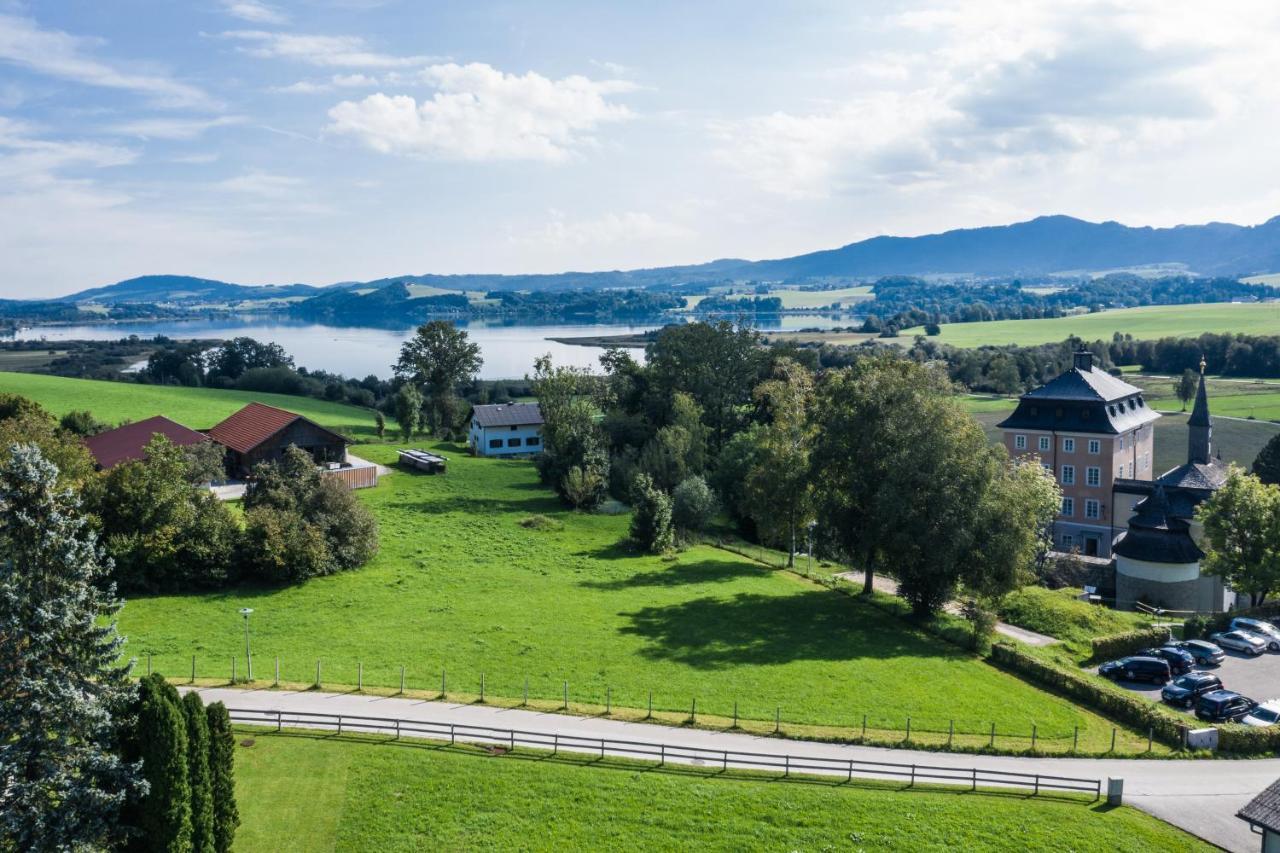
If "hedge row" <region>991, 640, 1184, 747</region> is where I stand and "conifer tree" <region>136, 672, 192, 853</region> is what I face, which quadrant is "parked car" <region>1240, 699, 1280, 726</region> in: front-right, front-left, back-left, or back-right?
back-left

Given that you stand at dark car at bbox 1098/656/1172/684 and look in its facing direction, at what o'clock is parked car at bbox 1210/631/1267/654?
The parked car is roughly at 4 o'clock from the dark car.

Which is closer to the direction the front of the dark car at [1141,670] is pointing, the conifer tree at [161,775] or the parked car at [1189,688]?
the conifer tree

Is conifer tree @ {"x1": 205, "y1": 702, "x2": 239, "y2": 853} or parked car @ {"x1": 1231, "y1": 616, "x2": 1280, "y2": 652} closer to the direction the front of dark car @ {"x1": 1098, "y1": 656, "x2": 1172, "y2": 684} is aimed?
the conifer tree

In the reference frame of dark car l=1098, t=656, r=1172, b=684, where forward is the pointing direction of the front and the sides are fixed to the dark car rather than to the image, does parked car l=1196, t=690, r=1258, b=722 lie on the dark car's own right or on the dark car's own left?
on the dark car's own left

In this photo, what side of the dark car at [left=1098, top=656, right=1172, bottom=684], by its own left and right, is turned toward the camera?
left

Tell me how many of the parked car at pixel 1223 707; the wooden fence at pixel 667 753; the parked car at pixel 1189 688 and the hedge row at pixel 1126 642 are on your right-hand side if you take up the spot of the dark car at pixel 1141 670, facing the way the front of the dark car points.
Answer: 1

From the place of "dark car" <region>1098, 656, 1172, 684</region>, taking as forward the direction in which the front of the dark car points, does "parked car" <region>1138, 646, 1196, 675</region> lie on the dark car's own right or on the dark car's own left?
on the dark car's own right

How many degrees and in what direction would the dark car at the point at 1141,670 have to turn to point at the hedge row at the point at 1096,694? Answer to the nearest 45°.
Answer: approximately 90° to its left

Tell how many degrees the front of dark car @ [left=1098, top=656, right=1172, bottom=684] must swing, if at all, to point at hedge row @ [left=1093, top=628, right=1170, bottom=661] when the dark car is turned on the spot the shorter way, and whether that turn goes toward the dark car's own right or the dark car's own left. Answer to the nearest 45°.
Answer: approximately 90° to the dark car's own right

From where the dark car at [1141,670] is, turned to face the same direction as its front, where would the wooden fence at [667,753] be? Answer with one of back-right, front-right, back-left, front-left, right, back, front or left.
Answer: front-left

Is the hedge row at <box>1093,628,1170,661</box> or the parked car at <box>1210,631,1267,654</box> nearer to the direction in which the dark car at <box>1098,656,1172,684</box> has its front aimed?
the hedge row

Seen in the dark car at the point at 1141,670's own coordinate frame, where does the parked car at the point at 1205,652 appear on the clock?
The parked car is roughly at 4 o'clock from the dark car.

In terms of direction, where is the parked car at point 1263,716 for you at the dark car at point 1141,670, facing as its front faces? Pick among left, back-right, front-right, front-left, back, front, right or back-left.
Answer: back-left
